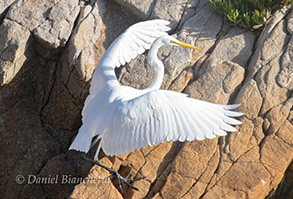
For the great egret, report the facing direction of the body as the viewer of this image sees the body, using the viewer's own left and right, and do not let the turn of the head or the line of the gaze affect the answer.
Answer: facing to the right of the viewer

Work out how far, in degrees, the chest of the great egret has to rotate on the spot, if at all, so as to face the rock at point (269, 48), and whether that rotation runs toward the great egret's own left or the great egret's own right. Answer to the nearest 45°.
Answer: approximately 45° to the great egret's own left

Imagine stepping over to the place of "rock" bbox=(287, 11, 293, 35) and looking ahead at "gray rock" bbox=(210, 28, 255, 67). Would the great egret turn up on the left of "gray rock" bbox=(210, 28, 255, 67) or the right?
left

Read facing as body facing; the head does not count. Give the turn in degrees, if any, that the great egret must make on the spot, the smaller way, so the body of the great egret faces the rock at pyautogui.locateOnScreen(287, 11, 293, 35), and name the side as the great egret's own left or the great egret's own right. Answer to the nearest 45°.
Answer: approximately 45° to the great egret's own left

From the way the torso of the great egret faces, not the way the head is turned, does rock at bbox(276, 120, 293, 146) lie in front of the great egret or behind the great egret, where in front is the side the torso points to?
in front

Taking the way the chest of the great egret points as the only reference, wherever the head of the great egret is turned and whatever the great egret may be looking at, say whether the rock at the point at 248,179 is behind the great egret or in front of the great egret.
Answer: in front
